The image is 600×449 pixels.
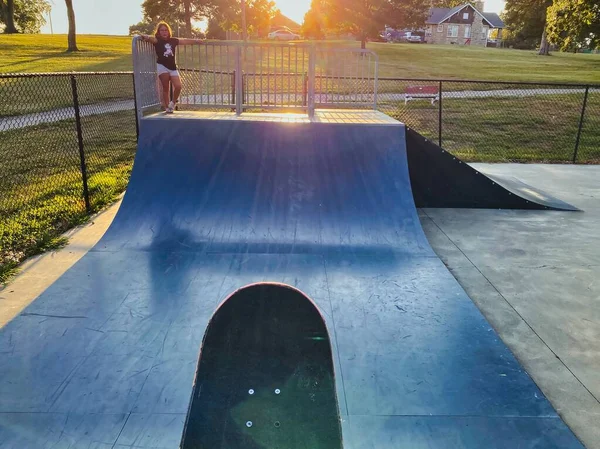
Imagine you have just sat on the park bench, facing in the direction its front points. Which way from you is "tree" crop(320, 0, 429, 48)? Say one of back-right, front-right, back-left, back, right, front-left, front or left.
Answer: back

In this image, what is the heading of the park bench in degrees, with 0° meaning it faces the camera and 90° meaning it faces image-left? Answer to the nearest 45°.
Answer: approximately 0°

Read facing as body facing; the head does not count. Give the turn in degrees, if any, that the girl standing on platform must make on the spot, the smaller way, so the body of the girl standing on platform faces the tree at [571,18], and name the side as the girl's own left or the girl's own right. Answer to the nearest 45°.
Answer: approximately 135° to the girl's own left

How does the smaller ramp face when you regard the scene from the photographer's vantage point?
facing to the right of the viewer

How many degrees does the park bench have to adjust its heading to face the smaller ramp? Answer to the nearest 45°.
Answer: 0° — it already faces it

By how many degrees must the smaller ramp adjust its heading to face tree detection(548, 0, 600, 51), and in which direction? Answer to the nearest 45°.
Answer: approximately 90° to its left

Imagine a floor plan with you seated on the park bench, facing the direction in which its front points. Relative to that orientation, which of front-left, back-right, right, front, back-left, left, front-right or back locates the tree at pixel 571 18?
back-left

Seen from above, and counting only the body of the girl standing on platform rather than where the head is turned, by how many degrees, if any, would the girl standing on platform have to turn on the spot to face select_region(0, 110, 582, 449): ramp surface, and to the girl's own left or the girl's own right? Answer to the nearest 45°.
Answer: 0° — they already face it

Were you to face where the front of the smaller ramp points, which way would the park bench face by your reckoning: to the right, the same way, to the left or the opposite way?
to the right

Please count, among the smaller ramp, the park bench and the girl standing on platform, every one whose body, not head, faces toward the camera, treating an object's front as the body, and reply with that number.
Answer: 2

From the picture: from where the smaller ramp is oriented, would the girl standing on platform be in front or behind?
behind
